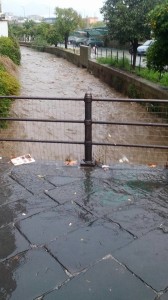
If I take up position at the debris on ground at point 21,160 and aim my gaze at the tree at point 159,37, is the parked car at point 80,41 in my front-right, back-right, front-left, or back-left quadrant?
front-left

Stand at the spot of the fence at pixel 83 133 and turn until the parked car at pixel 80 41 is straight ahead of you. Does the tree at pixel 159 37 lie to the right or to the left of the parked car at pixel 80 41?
right

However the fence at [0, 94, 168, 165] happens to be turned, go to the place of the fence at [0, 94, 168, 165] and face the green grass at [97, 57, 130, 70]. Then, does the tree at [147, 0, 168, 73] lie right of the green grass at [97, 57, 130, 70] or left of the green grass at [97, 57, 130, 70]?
right
